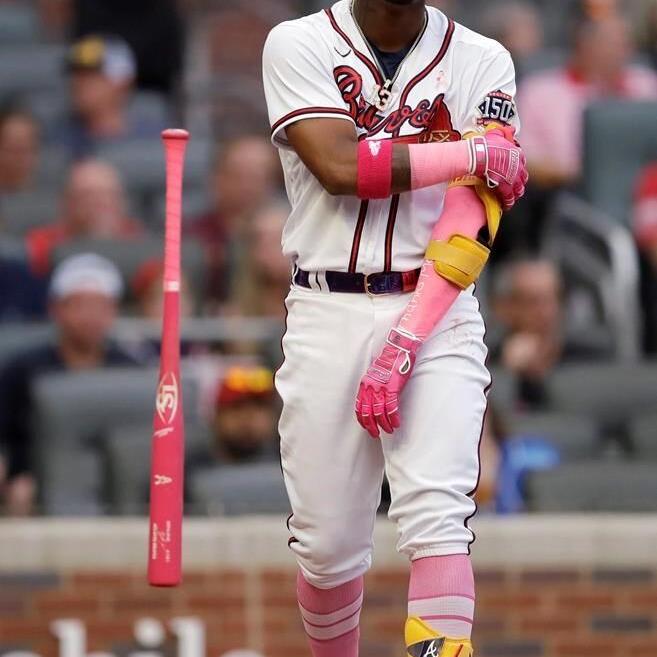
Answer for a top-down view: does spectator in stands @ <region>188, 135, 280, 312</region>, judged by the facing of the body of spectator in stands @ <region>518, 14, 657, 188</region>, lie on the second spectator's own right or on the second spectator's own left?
on the second spectator's own right

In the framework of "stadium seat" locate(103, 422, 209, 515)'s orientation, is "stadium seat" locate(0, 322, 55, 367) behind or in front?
behind

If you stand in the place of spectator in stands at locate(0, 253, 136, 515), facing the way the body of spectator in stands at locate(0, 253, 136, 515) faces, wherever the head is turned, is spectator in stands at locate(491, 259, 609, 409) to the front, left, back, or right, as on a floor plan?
left

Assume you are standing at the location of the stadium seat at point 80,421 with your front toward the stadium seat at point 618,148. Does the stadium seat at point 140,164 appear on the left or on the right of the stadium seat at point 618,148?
left

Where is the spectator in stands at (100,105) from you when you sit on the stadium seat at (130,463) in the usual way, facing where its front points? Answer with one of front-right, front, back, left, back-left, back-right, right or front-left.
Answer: back

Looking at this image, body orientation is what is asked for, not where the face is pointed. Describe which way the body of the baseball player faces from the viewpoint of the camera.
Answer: toward the camera

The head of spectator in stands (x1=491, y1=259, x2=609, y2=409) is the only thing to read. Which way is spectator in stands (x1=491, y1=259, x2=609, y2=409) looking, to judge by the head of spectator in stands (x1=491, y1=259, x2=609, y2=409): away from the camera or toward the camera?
toward the camera

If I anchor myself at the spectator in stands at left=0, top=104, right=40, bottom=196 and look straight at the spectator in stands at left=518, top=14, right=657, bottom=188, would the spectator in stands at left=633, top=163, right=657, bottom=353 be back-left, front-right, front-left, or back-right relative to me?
front-right

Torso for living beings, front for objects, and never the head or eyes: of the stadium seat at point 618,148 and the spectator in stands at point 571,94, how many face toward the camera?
2

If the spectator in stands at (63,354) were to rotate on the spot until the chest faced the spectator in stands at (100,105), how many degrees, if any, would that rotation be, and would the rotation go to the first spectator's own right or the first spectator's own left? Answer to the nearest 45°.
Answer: approximately 180°

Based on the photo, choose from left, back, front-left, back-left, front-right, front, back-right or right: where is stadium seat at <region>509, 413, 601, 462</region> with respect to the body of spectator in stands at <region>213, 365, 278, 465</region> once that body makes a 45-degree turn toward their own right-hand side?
back-left

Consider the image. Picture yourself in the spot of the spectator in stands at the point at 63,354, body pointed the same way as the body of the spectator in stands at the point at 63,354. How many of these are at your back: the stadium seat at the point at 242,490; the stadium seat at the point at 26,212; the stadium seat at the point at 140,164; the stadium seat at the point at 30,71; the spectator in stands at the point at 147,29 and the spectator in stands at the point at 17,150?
5

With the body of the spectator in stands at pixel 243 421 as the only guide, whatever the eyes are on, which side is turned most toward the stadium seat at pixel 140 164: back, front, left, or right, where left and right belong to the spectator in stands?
back

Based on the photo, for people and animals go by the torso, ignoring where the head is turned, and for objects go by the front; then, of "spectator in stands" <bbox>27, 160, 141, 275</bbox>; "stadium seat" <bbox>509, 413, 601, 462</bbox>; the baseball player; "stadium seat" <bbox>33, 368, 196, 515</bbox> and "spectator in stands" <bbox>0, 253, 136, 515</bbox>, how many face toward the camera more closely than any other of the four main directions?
5

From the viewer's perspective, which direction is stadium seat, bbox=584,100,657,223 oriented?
toward the camera

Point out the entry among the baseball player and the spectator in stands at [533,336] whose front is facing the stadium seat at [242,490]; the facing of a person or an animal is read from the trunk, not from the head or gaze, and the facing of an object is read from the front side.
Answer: the spectator in stands

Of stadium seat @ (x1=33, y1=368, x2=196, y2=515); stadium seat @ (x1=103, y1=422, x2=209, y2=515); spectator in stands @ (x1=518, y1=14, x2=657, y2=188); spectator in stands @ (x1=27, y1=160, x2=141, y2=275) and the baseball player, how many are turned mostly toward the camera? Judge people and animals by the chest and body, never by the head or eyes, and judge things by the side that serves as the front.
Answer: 5
